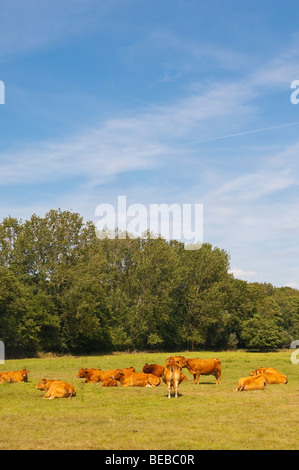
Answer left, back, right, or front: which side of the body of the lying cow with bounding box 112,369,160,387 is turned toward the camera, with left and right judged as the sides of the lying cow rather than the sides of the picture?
left

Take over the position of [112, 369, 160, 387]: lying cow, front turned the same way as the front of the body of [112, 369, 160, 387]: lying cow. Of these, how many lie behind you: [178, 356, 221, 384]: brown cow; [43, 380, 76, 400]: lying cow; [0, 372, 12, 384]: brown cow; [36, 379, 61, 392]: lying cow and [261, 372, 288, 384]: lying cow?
2

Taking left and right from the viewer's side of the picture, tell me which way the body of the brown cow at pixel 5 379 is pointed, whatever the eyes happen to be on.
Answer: facing to the right of the viewer
